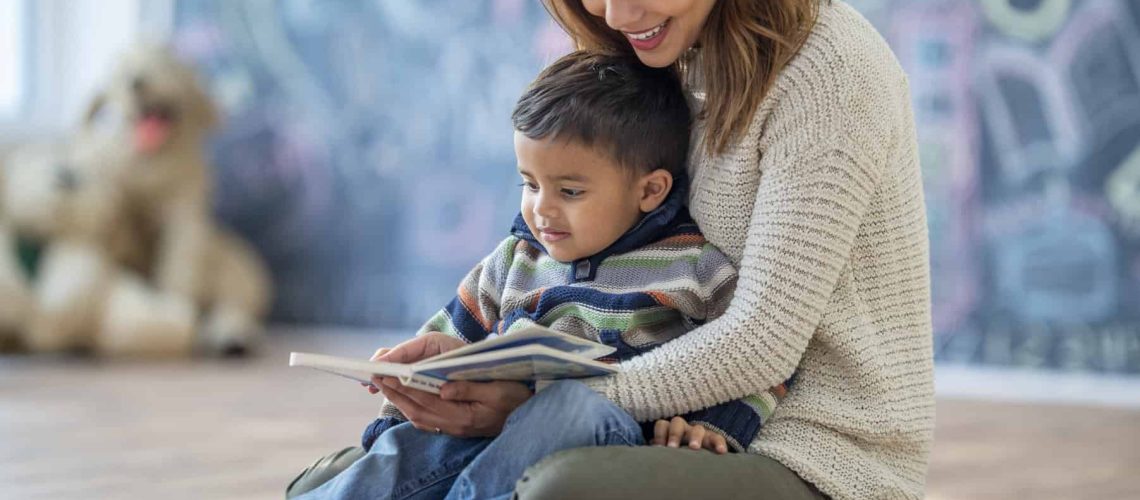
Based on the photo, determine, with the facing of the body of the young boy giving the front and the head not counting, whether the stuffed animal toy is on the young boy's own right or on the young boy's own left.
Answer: on the young boy's own right

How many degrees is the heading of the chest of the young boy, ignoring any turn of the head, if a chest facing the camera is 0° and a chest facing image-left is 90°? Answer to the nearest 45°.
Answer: approximately 45°

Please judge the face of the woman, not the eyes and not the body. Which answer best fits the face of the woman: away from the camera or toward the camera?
toward the camera
